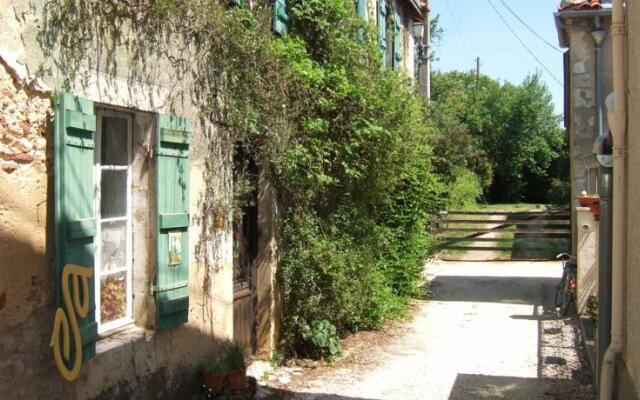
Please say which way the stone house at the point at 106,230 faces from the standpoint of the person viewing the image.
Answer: facing the viewer and to the right of the viewer

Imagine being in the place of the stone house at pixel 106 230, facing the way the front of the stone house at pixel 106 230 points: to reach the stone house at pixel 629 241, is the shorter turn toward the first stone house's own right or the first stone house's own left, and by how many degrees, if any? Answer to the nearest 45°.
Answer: approximately 45° to the first stone house's own left

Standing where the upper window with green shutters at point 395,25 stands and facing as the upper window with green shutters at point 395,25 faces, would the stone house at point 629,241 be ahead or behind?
ahead

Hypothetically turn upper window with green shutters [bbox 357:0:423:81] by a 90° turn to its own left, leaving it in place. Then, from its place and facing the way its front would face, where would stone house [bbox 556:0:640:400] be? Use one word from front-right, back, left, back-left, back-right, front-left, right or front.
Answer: back-right

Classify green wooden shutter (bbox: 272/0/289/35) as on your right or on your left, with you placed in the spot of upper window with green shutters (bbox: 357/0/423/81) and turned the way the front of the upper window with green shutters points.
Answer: on your right

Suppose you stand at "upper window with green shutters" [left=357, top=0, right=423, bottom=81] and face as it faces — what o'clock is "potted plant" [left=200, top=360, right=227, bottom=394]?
The potted plant is roughly at 2 o'clock from the upper window with green shutters.

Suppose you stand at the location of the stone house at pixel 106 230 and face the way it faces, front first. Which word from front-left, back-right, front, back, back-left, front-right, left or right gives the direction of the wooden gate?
left
